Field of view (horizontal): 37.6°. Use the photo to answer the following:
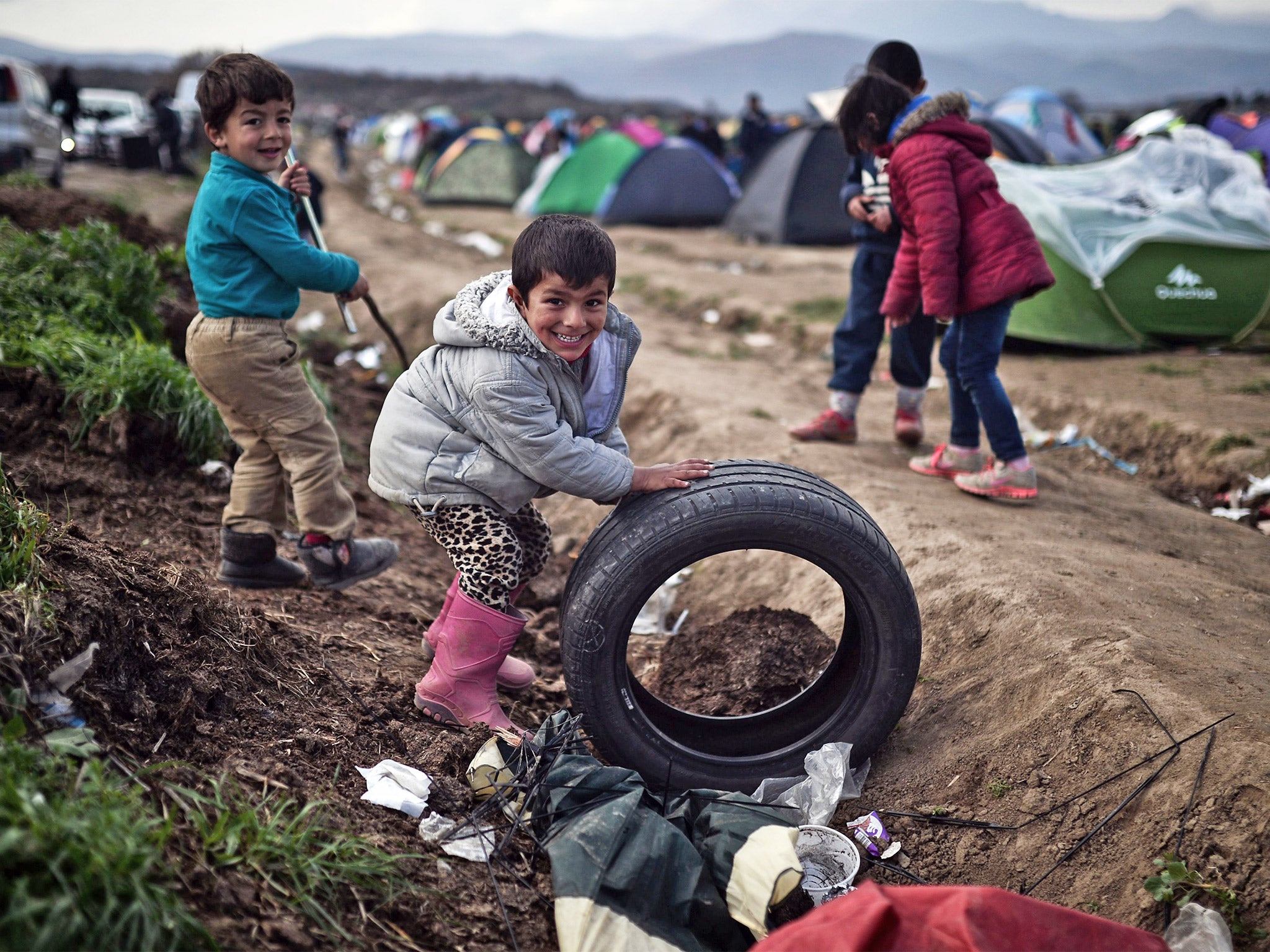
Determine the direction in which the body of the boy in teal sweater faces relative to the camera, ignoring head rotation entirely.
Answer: to the viewer's right

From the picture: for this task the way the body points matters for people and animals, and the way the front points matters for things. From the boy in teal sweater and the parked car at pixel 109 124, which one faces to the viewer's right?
the boy in teal sweater

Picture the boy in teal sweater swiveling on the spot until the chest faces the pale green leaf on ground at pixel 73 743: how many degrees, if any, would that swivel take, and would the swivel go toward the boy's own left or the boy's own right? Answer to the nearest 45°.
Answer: approximately 90° to the boy's own right

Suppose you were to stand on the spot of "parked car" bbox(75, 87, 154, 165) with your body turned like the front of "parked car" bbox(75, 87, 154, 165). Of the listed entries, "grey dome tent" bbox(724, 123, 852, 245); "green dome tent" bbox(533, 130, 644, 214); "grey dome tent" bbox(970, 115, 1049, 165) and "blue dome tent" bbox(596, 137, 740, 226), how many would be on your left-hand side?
4

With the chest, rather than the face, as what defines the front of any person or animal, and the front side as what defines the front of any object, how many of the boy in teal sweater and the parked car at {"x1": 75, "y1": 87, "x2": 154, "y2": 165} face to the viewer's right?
1

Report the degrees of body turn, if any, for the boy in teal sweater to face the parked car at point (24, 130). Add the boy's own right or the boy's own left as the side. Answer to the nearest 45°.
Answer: approximately 90° to the boy's own left

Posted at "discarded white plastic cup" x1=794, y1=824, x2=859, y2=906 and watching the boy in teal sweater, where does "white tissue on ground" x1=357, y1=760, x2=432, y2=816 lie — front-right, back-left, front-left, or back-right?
front-left

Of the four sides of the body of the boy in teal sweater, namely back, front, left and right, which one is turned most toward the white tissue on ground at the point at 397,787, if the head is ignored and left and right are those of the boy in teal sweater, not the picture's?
right

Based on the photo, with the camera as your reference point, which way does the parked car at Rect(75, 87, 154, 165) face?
facing the viewer and to the left of the viewer

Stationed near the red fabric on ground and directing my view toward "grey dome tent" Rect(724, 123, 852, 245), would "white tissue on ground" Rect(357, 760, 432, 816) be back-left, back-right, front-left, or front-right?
front-left
